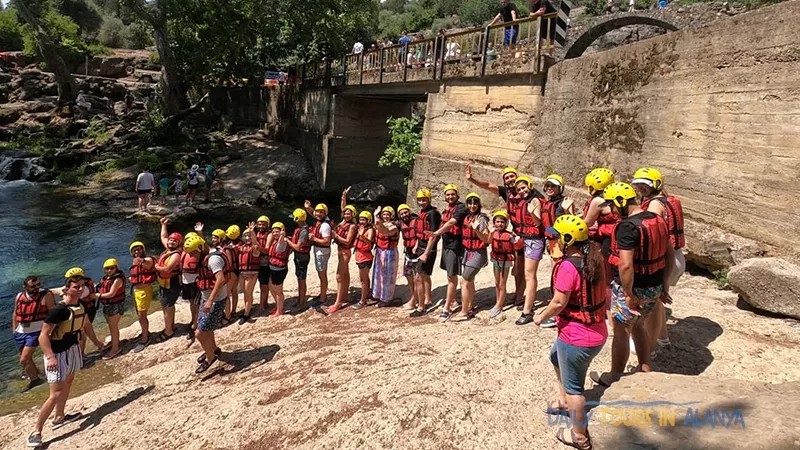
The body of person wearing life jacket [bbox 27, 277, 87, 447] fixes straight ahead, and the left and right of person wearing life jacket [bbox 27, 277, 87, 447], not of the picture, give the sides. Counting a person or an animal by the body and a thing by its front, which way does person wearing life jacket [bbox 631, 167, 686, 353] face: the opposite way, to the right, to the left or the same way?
the opposite way

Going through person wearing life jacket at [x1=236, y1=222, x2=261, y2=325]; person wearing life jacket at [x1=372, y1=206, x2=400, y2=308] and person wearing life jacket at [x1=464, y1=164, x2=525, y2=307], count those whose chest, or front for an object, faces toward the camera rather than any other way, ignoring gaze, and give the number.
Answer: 3

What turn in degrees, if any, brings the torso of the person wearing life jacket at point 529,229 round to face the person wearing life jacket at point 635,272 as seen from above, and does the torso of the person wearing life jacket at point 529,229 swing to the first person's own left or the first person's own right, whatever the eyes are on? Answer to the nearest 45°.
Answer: approximately 45° to the first person's own left

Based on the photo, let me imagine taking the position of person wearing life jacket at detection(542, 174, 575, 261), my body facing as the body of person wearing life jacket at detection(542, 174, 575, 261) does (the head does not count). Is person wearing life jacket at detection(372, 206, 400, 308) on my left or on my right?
on my right

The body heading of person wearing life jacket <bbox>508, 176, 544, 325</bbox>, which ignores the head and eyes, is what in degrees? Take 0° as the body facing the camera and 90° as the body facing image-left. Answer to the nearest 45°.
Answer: approximately 45°
